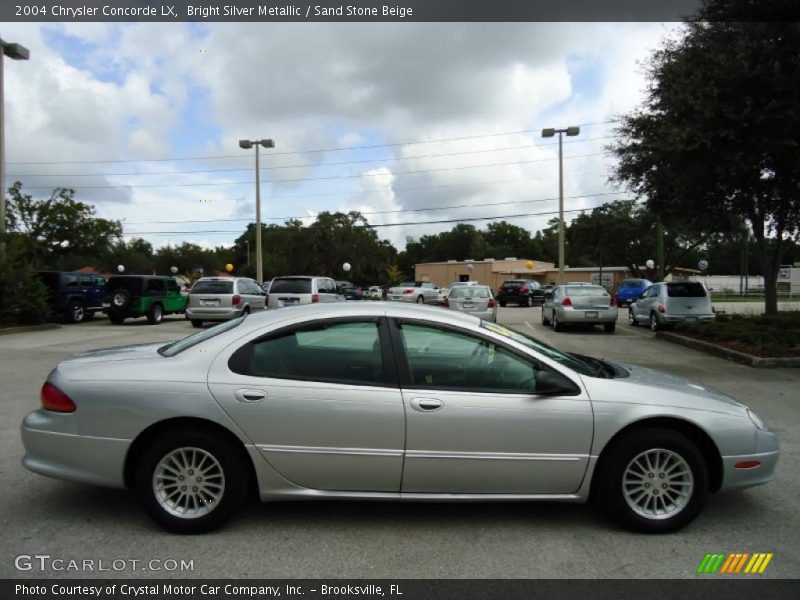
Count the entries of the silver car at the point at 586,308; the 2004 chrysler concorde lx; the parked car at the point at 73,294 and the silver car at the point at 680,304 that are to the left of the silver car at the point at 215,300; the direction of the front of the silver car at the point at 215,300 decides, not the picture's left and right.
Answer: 1

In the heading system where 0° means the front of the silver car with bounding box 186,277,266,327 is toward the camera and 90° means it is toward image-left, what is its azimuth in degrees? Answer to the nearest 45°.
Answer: approximately 225°

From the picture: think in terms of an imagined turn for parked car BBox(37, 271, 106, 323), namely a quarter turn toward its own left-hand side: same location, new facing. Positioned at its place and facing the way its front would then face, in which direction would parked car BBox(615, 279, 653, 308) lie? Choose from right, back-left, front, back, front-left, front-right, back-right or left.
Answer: back-right

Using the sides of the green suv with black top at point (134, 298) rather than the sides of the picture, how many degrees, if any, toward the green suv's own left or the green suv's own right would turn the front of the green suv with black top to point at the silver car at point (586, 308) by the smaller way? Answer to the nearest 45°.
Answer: approximately 90° to the green suv's own right

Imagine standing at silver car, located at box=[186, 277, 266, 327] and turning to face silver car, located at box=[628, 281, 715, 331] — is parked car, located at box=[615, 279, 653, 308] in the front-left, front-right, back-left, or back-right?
front-left

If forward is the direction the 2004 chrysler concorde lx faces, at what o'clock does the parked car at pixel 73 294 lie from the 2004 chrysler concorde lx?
The parked car is roughly at 8 o'clock from the 2004 chrysler concorde lx.

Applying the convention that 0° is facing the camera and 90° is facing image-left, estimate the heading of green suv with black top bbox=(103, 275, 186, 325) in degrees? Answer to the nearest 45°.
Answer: approximately 225°

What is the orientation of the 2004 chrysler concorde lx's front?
to the viewer's right

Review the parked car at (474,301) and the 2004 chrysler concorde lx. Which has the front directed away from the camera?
the parked car

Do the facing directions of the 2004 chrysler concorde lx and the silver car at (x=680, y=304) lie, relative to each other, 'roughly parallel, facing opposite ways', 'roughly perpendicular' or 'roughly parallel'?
roughly perpendicular

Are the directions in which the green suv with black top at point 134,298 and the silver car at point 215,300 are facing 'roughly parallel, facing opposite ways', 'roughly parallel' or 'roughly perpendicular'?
roughly parallel

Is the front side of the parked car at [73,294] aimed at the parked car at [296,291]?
no

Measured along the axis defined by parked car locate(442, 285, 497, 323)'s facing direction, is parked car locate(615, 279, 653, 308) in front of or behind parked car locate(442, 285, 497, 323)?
in front

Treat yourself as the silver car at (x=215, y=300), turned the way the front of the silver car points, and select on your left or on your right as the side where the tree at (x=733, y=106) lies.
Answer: on your right

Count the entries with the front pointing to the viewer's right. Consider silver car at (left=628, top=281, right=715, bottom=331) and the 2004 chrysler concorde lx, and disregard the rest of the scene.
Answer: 1

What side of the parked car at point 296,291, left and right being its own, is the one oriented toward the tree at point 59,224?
left

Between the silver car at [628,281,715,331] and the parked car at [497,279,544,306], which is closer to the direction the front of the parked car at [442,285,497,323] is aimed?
the parked car

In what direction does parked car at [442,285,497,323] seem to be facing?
away from the camera
